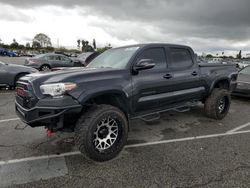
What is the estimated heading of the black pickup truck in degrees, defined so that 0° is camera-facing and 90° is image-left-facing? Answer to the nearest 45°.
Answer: approximately 45°

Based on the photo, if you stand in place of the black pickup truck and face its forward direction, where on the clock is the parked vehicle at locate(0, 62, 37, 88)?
The parked vehicle is roughly at 3 o'clock from the black pickup truck.
